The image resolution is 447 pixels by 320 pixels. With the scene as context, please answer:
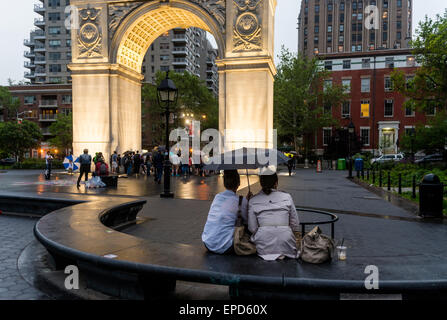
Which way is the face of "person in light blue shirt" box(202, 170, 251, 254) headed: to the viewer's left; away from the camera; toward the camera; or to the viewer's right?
away from the camera

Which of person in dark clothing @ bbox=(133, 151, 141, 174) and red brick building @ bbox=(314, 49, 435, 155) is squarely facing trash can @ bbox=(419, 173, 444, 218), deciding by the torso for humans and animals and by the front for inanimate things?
the red brick building

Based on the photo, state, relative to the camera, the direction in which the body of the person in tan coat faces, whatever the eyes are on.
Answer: away from the camera

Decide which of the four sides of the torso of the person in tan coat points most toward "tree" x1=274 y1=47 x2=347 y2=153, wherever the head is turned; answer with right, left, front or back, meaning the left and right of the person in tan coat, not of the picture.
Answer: front

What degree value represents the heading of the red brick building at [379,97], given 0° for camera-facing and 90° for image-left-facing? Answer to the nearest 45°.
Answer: approximately 0°

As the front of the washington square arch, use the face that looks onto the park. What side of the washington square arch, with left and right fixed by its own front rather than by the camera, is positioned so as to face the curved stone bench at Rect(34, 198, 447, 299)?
front

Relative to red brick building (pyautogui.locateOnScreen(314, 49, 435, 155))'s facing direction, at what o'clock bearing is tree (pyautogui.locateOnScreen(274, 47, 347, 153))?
The tree is roughly at 2 o'clock from the red brick building.

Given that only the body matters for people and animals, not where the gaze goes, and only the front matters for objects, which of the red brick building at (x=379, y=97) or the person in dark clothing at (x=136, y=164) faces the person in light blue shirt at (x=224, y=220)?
the red brick building

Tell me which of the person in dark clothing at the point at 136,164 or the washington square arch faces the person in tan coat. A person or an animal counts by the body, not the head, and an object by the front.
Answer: the washington square arch

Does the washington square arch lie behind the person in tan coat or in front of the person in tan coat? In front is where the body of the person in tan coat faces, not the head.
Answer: in front

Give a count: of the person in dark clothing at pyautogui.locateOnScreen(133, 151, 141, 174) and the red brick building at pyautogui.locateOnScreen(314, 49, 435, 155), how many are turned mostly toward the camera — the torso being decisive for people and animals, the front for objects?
1

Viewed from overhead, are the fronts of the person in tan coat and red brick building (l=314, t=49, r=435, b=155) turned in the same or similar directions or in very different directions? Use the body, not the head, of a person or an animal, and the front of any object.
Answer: very different directions

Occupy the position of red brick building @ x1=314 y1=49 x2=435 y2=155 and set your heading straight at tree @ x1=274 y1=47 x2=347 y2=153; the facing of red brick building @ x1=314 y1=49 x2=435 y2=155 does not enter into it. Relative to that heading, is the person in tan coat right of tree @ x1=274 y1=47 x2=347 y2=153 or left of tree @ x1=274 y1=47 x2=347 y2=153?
left
